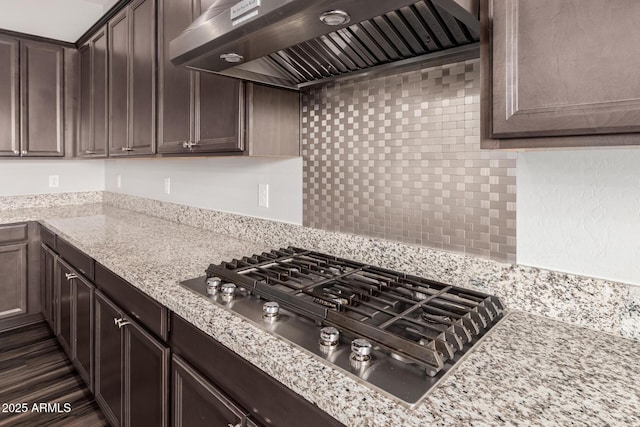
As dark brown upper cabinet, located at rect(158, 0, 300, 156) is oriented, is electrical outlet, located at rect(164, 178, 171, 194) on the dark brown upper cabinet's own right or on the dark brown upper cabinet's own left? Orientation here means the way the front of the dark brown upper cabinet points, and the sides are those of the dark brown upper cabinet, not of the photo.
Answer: on the dark brown upper cabinet's own right

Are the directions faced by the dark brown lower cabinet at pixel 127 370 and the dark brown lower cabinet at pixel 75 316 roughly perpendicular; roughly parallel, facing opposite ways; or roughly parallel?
roughly parallel

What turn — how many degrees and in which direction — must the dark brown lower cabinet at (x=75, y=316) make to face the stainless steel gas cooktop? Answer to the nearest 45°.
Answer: approximately 90° to its left

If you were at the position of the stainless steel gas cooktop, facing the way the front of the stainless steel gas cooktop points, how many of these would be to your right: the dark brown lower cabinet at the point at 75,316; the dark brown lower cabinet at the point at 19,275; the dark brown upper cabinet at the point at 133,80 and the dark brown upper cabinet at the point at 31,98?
4

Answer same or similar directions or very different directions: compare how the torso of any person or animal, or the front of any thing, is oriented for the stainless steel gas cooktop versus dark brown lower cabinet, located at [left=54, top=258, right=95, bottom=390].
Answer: same or similar directions

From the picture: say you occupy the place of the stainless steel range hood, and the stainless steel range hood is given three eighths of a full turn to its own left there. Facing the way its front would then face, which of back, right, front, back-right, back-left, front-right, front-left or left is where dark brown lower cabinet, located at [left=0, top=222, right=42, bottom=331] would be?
back-left

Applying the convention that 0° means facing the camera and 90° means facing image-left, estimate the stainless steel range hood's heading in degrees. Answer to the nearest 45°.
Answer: approximately 45°

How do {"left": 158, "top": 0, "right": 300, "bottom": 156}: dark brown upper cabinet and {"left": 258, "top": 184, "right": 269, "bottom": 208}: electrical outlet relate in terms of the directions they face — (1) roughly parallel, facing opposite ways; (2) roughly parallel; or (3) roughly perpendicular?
roughly parallel

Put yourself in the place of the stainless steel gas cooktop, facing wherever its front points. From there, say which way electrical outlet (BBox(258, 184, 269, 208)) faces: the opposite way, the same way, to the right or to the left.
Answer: the same way

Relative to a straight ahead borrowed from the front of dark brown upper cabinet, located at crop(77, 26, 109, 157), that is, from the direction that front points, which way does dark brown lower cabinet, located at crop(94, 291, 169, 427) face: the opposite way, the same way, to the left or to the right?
the same way

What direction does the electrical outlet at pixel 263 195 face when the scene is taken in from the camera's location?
facing the viewer and to the left of the viewer
